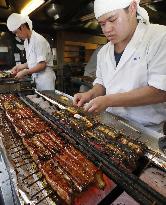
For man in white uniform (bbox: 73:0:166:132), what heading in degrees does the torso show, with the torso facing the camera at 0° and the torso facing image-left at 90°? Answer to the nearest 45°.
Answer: approximately 45°

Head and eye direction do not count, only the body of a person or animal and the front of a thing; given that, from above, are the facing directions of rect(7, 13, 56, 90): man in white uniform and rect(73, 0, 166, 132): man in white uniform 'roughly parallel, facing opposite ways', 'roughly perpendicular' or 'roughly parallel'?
roughly parallel

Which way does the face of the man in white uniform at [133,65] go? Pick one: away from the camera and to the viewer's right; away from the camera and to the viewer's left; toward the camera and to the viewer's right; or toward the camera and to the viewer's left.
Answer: toward the camera and to the viewer's left

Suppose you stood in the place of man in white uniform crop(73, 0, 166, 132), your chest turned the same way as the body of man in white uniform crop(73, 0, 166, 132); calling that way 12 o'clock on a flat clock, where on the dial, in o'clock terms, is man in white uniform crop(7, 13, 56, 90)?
man in white uniform crop(7, 13, 56, 90) is roughly at 3 o'clock from man in white uniform crop(73, 0, 166, 132).

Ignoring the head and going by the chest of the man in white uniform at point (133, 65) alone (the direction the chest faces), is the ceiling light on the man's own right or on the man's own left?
on the man's own right

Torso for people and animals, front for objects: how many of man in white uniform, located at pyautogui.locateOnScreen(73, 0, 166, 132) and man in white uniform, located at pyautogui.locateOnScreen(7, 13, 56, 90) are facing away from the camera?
0

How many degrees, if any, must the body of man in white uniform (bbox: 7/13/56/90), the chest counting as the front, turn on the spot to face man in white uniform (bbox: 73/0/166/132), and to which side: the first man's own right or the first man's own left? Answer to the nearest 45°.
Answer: approximately 90° to the first man's own left
